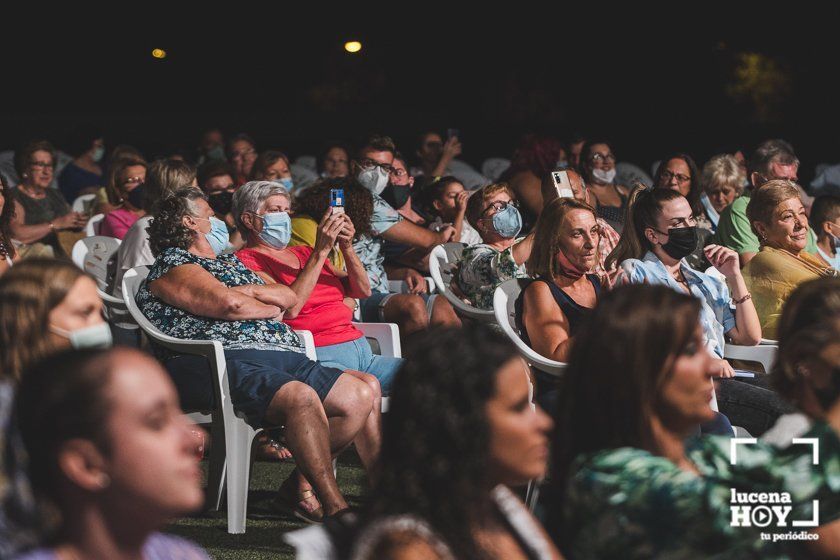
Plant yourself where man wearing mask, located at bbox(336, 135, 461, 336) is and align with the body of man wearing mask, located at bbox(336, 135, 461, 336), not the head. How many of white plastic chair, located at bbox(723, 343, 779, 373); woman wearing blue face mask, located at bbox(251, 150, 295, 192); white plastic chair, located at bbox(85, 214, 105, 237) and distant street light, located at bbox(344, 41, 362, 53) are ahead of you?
1

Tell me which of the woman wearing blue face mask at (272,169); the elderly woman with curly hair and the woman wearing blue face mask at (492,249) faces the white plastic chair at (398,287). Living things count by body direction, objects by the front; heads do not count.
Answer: the woman wearing blue face mask at (272,169)

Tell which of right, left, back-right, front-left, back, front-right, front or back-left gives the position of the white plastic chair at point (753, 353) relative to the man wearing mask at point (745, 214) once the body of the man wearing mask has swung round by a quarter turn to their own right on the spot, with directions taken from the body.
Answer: front-left

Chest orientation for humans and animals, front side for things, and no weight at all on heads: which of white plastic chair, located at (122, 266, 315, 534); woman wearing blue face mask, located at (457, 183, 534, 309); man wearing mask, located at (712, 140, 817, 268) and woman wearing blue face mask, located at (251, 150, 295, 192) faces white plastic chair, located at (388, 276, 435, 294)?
woman wearing blue face mask, located at (251, 150, 295, 192)

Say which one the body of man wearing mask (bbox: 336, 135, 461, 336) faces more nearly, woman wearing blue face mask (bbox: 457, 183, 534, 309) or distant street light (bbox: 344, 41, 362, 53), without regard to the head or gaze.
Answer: the woman wearing blue face mask

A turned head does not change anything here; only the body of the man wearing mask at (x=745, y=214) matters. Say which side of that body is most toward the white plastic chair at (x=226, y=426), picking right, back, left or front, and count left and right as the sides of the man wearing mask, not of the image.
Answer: right

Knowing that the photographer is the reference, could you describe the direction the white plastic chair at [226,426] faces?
facing the viewer and to the right of the viewer

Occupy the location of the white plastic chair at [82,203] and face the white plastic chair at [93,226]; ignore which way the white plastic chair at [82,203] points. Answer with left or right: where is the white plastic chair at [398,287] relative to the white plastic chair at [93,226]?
left

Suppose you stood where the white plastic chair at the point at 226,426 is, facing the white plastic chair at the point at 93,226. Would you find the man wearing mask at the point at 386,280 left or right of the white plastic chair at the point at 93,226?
right

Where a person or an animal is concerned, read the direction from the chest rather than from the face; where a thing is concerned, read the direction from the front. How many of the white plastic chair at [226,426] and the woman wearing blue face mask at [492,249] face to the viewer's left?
0

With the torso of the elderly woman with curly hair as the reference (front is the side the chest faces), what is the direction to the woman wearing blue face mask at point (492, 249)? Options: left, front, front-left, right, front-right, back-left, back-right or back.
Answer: left

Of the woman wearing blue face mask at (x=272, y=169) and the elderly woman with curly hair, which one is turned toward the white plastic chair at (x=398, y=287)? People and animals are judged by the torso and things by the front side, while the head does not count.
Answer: the woman wearing blue face mask
